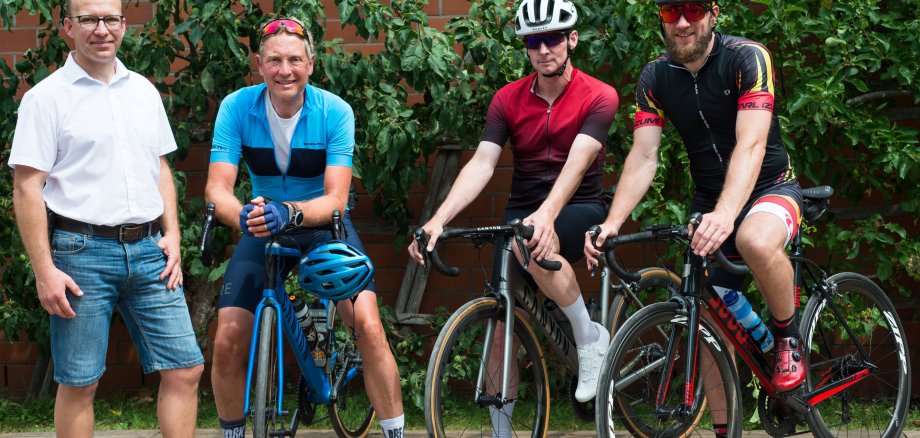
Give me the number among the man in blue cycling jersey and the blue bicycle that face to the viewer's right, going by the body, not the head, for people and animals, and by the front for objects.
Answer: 0

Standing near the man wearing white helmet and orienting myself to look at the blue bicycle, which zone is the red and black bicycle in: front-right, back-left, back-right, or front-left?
back-left

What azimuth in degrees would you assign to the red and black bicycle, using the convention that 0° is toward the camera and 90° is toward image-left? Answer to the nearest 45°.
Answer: approximately 45°

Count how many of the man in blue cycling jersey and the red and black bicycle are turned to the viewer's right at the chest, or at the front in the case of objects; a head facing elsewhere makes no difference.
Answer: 0

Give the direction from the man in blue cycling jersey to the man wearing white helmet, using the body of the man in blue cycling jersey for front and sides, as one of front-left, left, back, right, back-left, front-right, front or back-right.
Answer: left

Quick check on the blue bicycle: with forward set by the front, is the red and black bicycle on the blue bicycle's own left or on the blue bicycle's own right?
on the blue bicycle's own left

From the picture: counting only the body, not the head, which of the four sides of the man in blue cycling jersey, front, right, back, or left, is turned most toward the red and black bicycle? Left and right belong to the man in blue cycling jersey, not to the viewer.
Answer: left

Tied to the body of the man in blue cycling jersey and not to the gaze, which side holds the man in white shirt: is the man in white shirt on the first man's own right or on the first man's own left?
on the first man's own right

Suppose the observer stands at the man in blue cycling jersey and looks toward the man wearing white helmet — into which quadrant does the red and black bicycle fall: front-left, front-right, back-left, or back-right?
front-right

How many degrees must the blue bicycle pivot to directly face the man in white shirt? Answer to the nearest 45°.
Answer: approximately 45° to its right

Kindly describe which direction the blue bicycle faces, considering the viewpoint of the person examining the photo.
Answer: facing the viewer and to the left of the viewer

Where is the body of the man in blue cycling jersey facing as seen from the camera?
toward the camera

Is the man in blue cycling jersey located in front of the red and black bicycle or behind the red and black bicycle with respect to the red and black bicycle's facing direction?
in front
